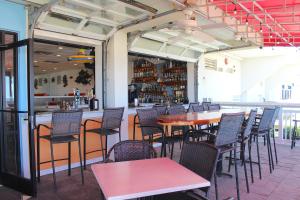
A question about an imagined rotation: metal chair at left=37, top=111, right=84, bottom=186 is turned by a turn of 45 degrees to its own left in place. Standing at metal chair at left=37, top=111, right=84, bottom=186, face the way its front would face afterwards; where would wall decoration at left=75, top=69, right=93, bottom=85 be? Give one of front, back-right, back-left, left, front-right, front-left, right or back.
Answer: right

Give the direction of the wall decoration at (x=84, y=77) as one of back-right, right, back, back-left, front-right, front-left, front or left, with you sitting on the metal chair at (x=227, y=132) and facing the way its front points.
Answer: front

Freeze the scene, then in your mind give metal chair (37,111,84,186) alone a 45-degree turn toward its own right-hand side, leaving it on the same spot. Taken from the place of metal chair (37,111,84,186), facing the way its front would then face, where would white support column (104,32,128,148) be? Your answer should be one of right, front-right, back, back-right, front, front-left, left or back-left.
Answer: front-right

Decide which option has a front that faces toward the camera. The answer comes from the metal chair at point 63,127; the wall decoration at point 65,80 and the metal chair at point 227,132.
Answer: the wall decoration

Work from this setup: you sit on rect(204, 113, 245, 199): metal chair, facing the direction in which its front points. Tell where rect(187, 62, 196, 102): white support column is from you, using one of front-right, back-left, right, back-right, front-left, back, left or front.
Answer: front-right

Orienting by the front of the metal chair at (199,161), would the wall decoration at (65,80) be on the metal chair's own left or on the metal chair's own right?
on the metal chair's own right

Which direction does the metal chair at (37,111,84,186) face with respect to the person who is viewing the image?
facing away from the viewer and to the left of the viewer

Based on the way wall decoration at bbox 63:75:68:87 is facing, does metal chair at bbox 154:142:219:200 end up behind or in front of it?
in front

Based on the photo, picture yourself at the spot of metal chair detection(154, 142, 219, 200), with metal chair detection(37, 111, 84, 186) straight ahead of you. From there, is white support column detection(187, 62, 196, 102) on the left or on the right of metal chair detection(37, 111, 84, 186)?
right

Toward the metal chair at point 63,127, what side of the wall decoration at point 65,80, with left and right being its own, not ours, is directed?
front

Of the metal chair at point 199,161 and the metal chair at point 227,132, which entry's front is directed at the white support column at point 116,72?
the metal chair at point 227,132

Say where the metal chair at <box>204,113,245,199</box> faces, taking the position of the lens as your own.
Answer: facing away from the viewer and to the left of the viewer

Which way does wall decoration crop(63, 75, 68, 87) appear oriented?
toward the camera

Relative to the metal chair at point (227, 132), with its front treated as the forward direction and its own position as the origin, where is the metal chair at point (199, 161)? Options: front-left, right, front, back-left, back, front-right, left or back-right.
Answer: back-left
